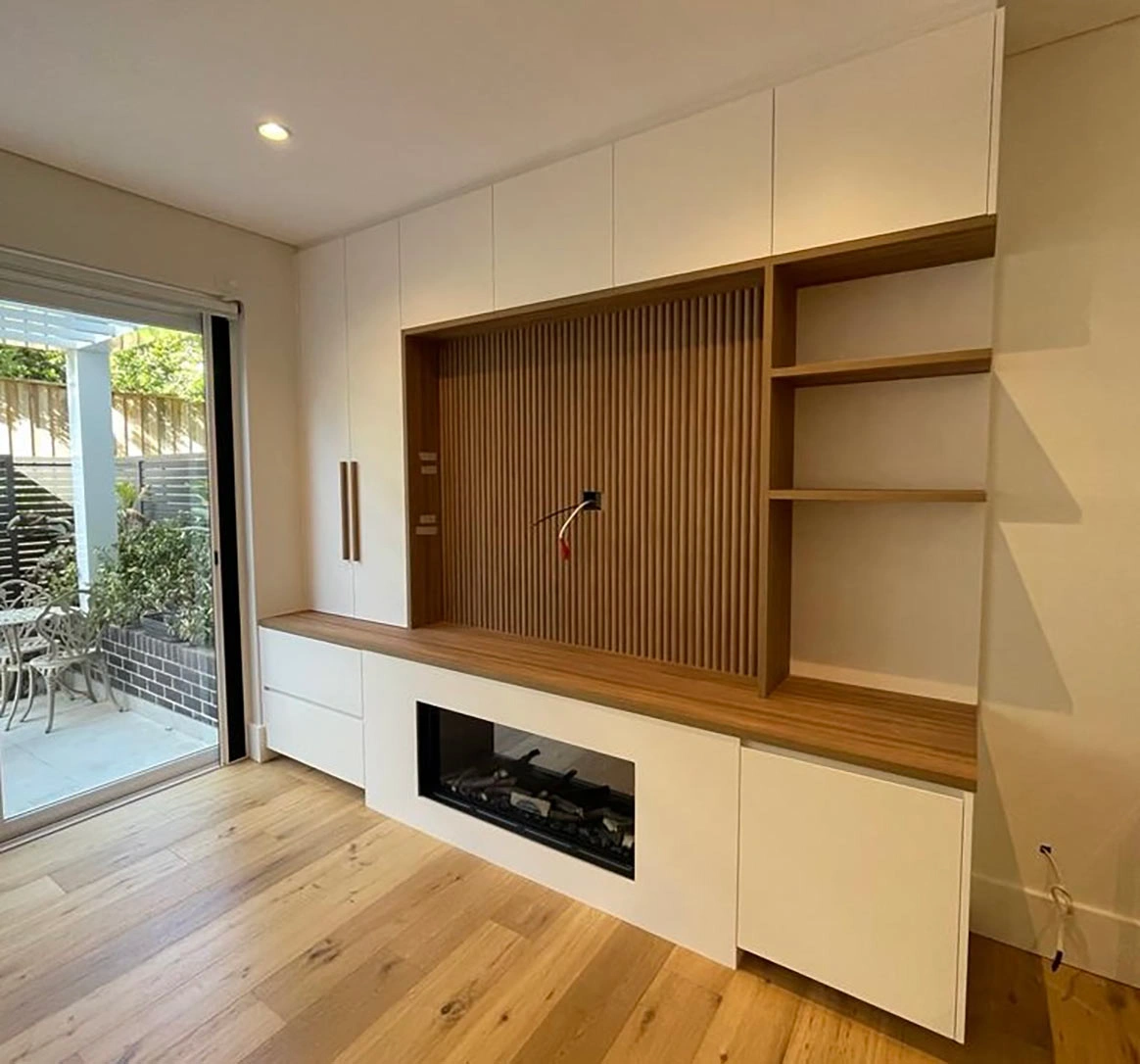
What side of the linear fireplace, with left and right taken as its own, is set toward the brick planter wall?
right

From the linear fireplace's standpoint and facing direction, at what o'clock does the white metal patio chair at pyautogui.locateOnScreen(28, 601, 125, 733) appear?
The white metal patio chair is roughly at 2 o'clock from the linear fireplace.

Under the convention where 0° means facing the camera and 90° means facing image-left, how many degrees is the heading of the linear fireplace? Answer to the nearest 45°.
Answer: approximately 45°

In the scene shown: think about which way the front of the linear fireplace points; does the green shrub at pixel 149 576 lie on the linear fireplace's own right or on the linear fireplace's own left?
on the linear fireplace's own right

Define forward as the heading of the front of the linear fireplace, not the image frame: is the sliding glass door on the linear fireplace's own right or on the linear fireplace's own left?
on the linear fireplace's own right

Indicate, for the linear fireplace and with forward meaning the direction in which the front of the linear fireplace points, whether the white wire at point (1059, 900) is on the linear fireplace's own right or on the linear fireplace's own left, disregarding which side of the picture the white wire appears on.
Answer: on the linear fireplace's own left
